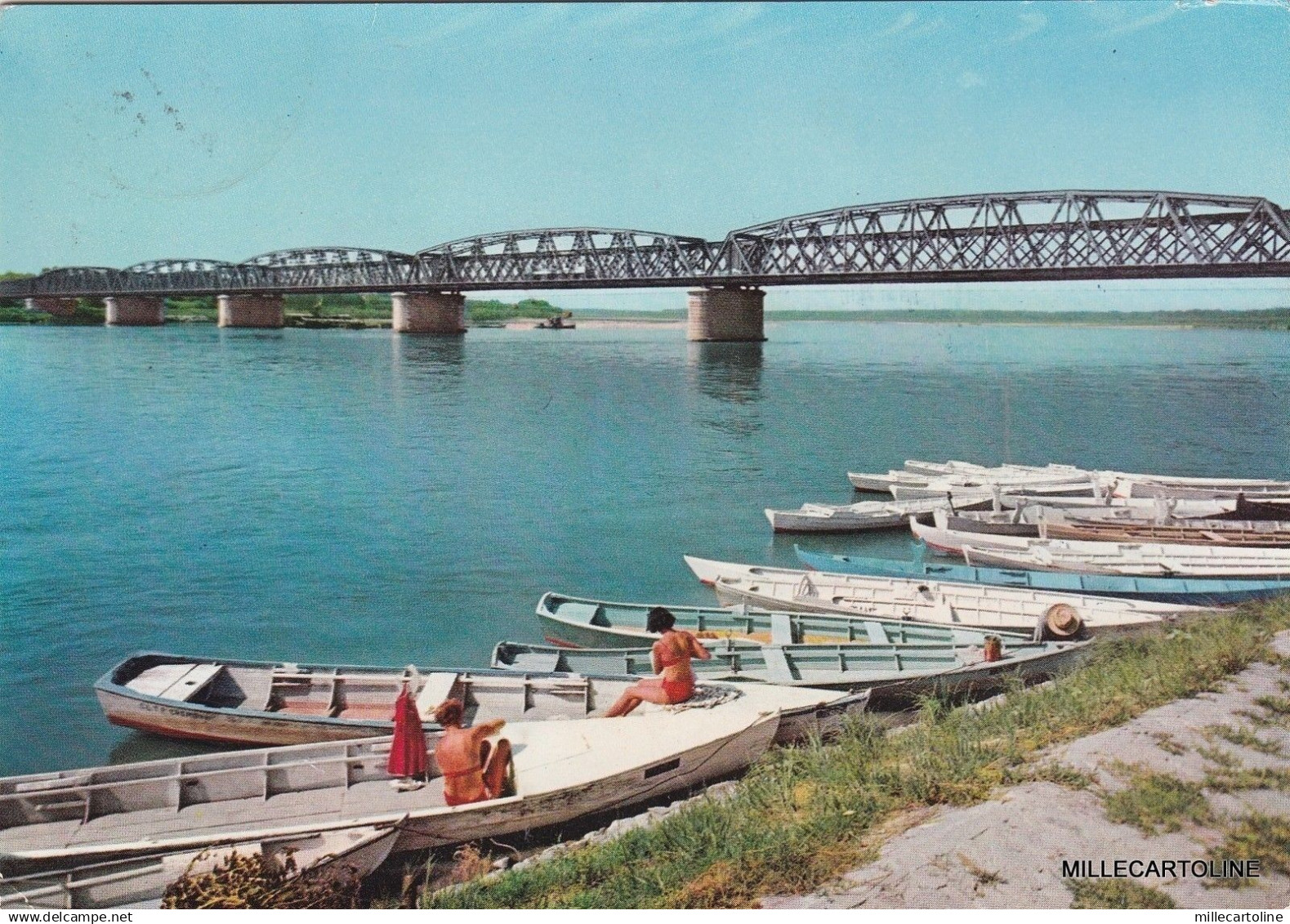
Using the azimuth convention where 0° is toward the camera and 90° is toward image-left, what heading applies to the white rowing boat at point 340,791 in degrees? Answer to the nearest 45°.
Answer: approximately 270°

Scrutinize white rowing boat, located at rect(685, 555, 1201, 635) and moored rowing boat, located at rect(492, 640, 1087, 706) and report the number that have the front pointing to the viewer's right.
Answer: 2

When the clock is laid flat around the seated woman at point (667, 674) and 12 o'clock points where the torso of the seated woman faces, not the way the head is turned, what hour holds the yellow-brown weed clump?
The yellow-brown weed clump is roughly at 9 o'clock from the seated woman.

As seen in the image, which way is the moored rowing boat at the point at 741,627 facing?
to the viewer's right

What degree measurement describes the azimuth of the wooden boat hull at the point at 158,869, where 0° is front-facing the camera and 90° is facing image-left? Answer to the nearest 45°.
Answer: approximately 270°

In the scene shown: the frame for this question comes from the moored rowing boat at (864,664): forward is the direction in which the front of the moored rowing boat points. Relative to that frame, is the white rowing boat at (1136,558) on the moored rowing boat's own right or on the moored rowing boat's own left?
on the moored rowing boat's own left

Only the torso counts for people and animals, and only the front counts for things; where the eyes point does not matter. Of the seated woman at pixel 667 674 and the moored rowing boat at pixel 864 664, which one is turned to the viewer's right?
the moored rowing boat

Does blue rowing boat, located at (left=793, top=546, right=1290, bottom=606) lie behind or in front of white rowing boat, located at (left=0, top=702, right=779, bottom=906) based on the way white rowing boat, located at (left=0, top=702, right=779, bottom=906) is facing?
in front

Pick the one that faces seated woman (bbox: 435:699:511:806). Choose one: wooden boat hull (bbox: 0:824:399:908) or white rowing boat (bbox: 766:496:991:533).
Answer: the wooden boat hull

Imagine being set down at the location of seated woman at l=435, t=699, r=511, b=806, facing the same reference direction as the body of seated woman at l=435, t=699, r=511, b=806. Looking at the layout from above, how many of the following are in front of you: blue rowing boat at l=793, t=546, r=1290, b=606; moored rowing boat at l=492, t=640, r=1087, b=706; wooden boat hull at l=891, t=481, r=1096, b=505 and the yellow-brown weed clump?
3
